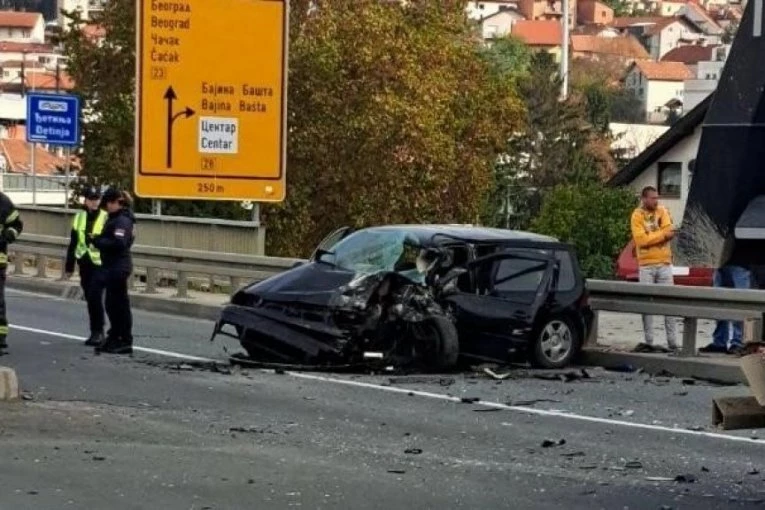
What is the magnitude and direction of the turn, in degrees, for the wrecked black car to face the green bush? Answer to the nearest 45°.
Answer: approximately 135° to its right

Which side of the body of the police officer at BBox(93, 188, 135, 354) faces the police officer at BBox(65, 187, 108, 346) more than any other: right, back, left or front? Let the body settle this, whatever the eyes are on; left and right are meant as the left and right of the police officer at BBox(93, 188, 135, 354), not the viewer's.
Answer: front

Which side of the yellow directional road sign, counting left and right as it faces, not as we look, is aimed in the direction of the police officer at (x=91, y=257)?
front

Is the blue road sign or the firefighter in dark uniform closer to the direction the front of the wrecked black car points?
the firefighter in dark uniform

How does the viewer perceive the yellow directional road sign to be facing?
facing the viewer

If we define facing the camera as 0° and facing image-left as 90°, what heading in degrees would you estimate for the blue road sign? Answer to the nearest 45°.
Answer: approximately 0°

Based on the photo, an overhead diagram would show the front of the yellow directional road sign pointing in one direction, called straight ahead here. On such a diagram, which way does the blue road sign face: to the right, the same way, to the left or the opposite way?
the same way

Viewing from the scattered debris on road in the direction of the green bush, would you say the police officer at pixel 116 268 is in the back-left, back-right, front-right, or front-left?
front-left

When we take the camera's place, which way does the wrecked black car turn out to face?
facing the viewer and to the left of the viewer

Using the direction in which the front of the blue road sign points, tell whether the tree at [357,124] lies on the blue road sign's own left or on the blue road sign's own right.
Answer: on the blue road sign's own left
